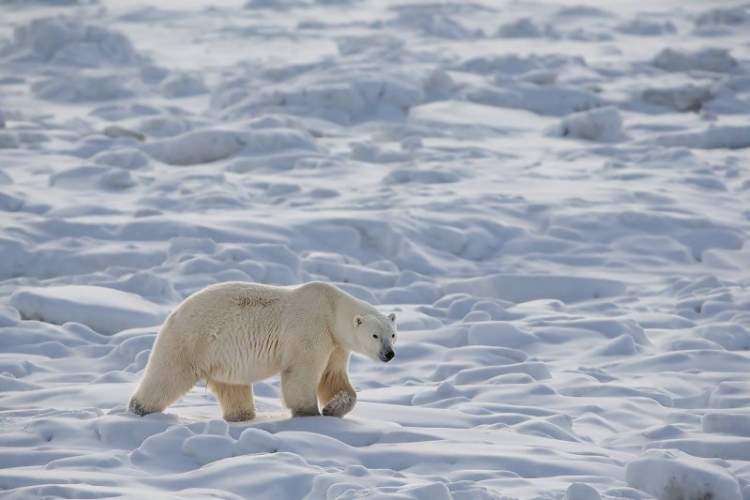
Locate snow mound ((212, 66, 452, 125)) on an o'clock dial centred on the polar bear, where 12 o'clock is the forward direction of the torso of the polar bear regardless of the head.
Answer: The snow mound is roughly at 9 o'clock from the polar bear.

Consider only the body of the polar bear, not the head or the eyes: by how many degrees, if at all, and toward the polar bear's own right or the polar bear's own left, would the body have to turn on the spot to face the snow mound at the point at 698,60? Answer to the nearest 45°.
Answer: approximately 45° to the polar bear's own left

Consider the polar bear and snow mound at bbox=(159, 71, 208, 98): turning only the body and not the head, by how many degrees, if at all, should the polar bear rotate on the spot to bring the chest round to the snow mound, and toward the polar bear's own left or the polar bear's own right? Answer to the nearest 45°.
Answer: approximately 90° to the polar bear's own left

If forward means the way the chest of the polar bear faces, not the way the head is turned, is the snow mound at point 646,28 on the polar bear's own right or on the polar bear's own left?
on the polar bear's own left

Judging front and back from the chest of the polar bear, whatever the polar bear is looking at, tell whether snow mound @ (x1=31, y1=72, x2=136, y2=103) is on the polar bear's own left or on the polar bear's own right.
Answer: on the polar bear's own left

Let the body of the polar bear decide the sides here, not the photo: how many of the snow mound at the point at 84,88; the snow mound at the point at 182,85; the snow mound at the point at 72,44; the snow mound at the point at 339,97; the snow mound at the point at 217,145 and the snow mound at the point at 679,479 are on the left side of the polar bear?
5

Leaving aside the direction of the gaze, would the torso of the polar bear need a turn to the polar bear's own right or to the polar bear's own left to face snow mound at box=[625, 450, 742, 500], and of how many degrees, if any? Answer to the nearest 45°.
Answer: approximately 45° to the polar bear's own right

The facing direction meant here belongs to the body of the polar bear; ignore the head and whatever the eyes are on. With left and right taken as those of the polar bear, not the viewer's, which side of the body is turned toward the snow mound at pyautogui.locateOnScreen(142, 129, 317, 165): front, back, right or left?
left

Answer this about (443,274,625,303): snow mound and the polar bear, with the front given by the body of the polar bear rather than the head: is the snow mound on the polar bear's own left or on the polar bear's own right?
on the polar bear's own left

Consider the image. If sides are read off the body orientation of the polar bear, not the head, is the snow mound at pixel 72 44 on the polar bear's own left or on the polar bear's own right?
on the polar bear's own left

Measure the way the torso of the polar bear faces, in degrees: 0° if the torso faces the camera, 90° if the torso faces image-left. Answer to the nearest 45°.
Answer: approximately 270°

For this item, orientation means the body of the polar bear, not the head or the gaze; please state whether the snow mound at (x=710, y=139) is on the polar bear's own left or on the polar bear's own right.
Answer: on the polar bear's own left

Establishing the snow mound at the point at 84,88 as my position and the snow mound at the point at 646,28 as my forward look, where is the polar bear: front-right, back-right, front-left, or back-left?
back-right

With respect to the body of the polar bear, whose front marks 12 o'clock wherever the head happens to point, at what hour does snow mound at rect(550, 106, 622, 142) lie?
The snow mound is roughly at 10 o'clock from the polar bear.
